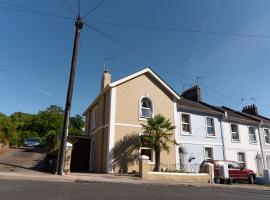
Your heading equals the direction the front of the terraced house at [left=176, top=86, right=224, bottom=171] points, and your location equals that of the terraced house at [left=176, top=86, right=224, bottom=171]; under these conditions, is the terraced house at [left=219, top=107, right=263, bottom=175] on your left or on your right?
on your left

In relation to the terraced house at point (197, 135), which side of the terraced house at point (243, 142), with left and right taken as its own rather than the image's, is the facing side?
right

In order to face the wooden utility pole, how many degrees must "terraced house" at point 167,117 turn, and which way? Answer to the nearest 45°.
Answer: approximately 90° to its right

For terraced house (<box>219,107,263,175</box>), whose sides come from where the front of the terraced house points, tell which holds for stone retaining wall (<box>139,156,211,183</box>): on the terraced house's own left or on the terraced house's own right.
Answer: on the terraced house's own right
